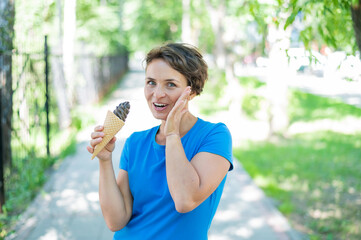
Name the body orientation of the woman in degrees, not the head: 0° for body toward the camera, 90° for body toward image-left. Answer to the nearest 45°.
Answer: approximately 45°

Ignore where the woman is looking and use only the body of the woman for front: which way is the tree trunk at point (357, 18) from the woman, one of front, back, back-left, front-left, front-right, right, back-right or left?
back

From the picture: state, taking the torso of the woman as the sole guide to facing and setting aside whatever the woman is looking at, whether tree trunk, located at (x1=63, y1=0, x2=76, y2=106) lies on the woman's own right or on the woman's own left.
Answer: on the woman's own right
